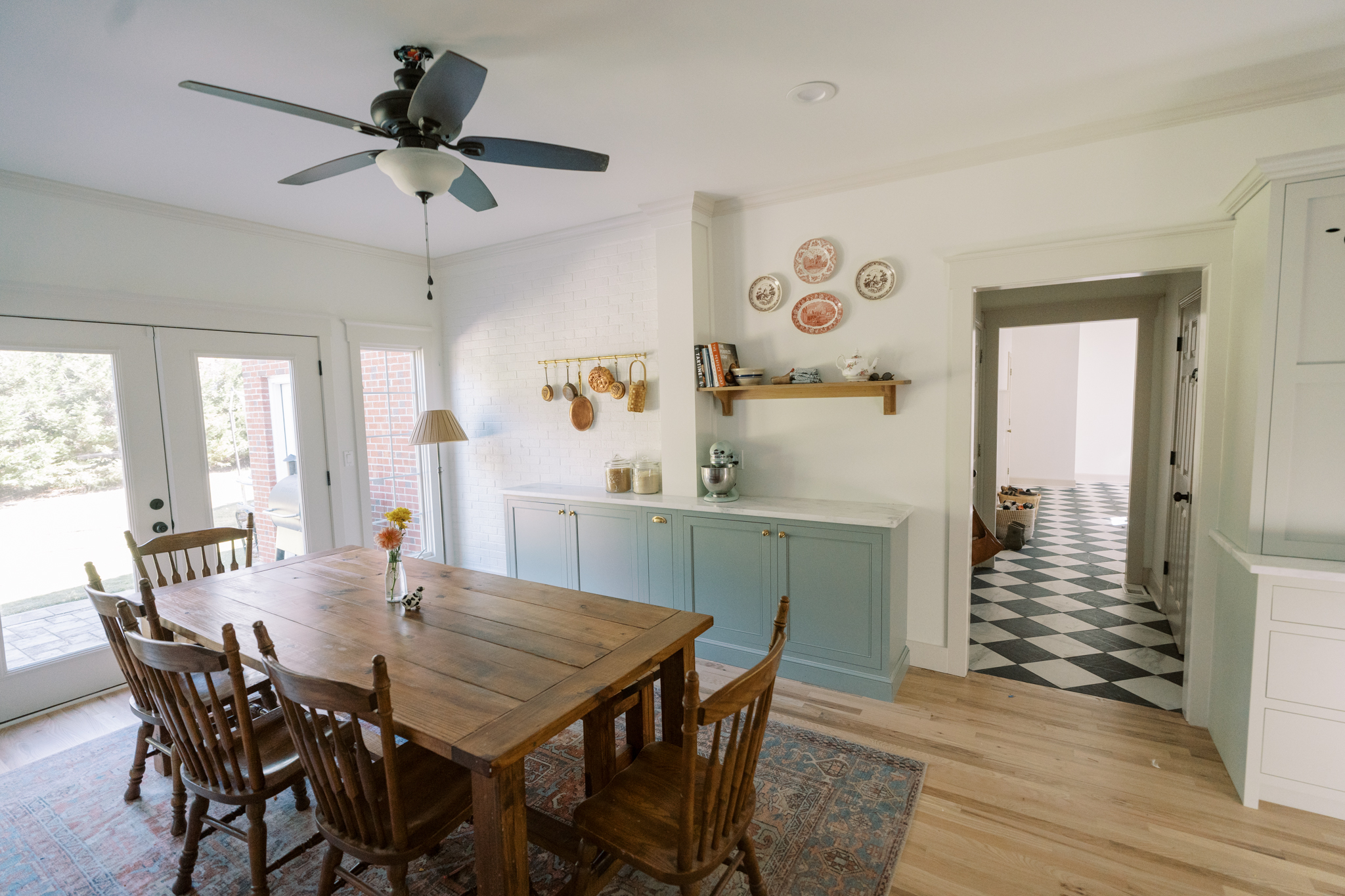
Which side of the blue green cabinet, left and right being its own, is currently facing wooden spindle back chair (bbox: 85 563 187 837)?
front

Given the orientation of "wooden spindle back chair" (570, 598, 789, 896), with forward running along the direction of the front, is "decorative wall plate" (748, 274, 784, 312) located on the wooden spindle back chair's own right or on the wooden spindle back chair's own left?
on the wooden spindle back chair's own right

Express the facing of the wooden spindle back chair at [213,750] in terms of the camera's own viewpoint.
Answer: facing away from the viewer and to the right of the viewer

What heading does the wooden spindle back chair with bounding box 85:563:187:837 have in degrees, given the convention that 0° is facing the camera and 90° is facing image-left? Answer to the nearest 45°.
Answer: approximately 225°

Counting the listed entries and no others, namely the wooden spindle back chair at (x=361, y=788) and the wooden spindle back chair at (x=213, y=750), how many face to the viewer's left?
0

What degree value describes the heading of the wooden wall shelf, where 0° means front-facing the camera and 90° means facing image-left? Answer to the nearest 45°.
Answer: approximately 45°

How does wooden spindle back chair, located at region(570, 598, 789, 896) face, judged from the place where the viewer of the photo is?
facing away from the viewer and to the left of the viewer

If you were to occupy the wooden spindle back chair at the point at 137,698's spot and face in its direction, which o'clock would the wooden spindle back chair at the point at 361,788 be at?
the wooden spindle back chair at the point at 361,788 is roughly at 4 o'clock from the wooden spindle back chair at the point at 137,698.

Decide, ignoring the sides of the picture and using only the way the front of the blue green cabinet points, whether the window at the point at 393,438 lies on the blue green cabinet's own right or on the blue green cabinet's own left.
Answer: on the blue green cabinet's own right

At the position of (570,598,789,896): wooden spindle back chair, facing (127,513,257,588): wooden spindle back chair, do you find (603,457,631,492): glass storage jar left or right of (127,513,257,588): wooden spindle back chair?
right
